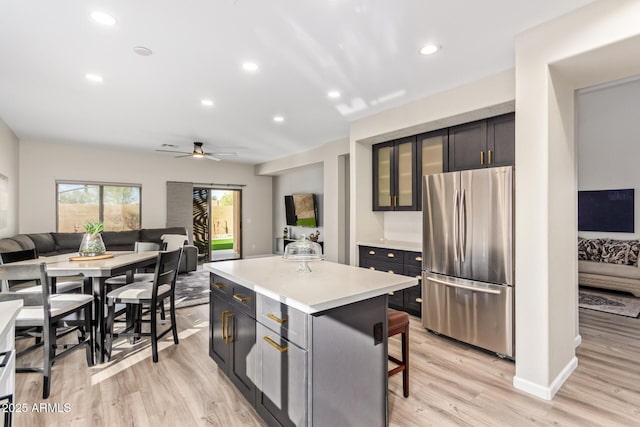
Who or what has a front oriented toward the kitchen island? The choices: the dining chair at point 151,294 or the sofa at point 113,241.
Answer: the sofa

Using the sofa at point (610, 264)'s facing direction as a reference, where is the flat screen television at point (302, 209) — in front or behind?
in front

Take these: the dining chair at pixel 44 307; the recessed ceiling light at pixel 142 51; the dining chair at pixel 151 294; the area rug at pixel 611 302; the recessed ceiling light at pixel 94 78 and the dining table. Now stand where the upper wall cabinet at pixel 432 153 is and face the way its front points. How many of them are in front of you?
5

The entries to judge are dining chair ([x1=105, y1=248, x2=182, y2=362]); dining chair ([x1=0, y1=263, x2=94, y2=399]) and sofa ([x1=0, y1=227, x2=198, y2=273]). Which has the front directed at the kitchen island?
the sofa

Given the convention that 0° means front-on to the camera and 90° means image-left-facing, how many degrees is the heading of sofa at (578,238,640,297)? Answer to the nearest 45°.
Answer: approximately 45°

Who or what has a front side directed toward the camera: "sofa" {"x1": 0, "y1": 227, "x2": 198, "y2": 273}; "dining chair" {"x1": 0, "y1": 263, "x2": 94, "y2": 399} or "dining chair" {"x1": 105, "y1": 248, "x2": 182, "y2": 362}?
the sofa

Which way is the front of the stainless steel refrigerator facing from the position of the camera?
facing the viewer and to the left of the viewer

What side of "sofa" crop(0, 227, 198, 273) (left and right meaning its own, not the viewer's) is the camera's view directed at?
front

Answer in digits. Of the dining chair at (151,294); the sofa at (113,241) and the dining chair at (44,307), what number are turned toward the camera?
1

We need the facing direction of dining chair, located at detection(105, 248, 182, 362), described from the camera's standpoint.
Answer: facing away from the viewer and to the left of the viewer

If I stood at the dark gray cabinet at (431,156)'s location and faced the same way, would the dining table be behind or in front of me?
in front

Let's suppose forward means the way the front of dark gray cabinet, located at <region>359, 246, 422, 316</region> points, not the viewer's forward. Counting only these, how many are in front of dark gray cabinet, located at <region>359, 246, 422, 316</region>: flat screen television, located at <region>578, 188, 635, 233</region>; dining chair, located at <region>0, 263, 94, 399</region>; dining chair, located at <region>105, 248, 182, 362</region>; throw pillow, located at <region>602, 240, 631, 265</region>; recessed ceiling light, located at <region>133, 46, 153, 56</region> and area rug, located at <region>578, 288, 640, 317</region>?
3

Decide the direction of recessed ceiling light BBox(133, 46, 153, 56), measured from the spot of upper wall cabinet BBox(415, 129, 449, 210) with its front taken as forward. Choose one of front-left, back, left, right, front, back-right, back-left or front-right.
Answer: front

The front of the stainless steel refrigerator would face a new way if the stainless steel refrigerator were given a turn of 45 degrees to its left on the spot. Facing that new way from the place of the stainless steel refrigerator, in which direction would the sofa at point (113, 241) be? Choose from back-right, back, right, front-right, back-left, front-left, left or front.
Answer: right

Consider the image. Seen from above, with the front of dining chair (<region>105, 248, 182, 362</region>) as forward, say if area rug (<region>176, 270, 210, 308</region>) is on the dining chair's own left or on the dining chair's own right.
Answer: on the dining chair's own right
